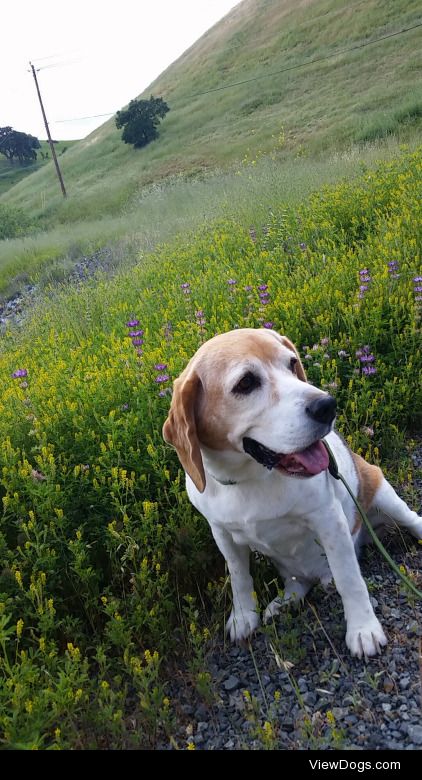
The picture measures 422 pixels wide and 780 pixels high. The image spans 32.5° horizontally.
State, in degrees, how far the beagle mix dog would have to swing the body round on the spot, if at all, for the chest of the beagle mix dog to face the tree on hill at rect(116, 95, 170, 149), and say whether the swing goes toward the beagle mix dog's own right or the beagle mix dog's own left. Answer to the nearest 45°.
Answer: approximately 180°

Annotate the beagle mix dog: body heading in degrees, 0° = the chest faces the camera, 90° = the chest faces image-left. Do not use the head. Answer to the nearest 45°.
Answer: approximately 0°

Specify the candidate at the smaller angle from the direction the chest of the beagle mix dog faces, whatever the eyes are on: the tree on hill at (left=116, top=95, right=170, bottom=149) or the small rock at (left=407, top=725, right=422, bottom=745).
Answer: the small rock

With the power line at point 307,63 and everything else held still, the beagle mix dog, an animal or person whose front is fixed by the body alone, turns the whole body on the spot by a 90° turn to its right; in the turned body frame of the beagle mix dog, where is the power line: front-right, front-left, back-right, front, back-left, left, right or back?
right
